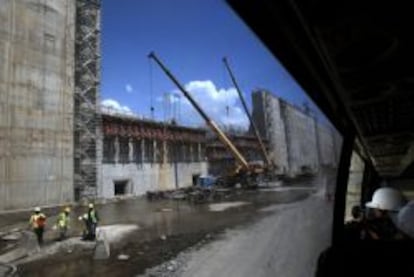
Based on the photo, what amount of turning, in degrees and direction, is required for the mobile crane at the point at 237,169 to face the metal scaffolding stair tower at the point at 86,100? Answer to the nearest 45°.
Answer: approximately 45° to its left

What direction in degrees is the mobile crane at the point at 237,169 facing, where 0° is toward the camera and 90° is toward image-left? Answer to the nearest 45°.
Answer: approximately 90°

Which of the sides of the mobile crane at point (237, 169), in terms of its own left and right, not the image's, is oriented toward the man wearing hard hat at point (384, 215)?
left
